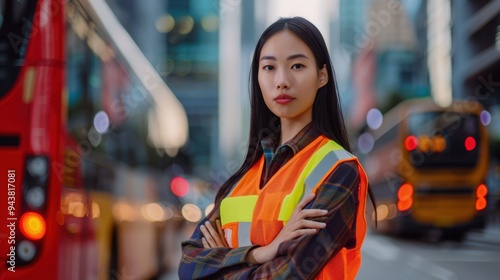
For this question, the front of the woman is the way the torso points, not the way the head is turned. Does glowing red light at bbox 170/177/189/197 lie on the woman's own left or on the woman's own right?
on the woman's own right

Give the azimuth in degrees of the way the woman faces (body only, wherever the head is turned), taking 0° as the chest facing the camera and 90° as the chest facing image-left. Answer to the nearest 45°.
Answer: approximately 45°
